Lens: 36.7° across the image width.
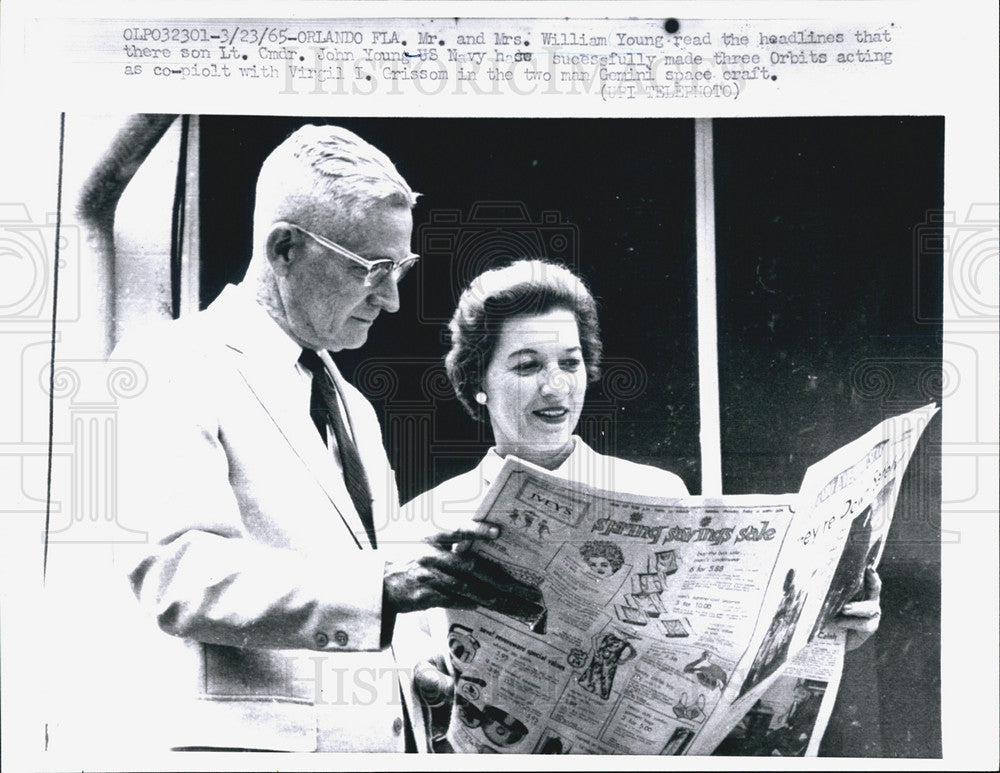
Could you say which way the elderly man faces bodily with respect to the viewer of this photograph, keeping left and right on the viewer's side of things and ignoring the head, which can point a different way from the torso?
facing the viewer and to the right of the viewer
